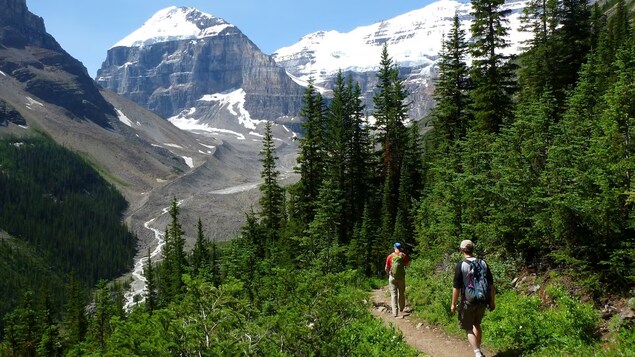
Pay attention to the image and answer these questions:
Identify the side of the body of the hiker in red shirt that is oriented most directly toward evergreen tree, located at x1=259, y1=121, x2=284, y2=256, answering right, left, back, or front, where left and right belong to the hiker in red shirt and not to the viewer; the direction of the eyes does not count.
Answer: front

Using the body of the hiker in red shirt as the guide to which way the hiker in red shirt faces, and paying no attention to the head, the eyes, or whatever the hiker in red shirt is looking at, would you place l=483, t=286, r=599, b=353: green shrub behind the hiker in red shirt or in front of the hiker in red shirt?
behind

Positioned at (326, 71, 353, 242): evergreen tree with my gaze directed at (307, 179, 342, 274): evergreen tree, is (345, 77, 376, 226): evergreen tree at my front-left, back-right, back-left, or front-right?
back-left

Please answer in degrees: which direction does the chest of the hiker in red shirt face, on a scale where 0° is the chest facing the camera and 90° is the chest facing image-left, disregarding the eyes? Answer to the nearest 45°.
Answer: approximately 180°

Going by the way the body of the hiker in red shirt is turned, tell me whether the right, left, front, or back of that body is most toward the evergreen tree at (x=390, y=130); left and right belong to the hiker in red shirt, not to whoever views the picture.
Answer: front

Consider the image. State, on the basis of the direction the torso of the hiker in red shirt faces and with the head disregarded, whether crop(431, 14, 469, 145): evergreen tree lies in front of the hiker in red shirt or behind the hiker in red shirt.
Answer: in front

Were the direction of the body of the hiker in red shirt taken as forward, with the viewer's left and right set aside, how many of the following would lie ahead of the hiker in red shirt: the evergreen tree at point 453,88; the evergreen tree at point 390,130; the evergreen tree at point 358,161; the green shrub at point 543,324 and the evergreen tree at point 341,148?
4

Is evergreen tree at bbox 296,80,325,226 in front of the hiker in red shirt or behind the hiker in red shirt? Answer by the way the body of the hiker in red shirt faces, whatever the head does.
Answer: in front

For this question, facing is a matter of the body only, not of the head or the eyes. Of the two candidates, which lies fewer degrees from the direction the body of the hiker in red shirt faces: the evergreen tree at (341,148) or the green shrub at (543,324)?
the evergreen tree

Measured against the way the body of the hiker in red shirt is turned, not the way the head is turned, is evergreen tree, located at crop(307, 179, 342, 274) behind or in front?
in front

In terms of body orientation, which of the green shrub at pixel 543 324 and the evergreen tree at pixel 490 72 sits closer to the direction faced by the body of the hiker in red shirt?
the evergreen tree

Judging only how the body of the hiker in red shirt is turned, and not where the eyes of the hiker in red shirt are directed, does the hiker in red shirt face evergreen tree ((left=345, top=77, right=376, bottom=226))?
yes

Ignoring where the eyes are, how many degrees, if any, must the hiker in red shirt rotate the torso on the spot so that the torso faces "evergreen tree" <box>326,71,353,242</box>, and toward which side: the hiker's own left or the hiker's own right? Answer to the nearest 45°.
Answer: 0° — they already face it
